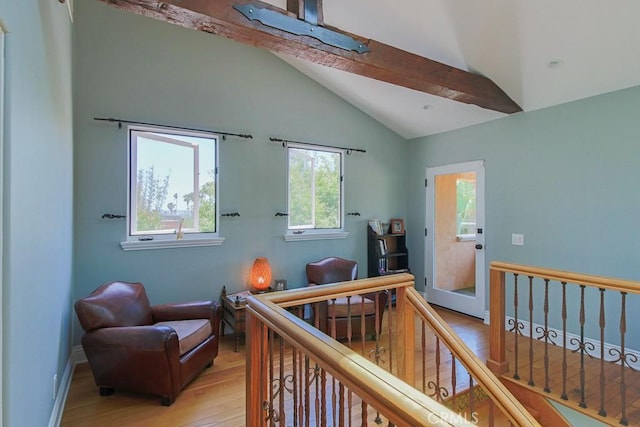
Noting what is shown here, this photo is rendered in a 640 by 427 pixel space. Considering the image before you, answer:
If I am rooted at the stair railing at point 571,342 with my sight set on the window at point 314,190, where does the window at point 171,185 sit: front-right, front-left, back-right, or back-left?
front-left

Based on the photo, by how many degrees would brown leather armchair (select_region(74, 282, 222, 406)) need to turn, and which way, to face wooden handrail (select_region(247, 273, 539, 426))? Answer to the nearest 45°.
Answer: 0° — it already faces it

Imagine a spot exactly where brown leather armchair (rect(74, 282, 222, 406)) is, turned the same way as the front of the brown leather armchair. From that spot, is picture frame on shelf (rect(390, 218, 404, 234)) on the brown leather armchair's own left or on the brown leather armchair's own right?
on the brown leather armchair's own left

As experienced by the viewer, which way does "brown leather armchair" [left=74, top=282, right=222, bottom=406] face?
facing the viewer and to the right of the viewer

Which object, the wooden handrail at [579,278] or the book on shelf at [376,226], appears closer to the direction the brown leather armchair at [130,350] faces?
the wooden handrail

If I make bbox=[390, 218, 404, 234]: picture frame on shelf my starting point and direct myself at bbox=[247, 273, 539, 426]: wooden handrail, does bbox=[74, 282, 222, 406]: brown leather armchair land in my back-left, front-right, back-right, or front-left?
front-right

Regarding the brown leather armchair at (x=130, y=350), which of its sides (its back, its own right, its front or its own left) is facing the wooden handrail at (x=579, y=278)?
front

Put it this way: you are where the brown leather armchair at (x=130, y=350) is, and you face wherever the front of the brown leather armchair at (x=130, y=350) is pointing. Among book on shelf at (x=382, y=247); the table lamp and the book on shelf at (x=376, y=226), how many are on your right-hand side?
0

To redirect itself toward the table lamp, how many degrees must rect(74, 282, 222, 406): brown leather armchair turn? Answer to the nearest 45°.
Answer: approximately 90° to its left

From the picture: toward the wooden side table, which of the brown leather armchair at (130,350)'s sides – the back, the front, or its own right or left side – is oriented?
left

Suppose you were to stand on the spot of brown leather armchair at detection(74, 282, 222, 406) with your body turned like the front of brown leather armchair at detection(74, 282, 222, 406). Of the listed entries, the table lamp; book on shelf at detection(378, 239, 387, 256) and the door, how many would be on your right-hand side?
0

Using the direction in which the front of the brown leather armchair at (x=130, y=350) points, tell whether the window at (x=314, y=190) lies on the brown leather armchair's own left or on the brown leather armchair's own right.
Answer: on the brown leather armchair's own left
